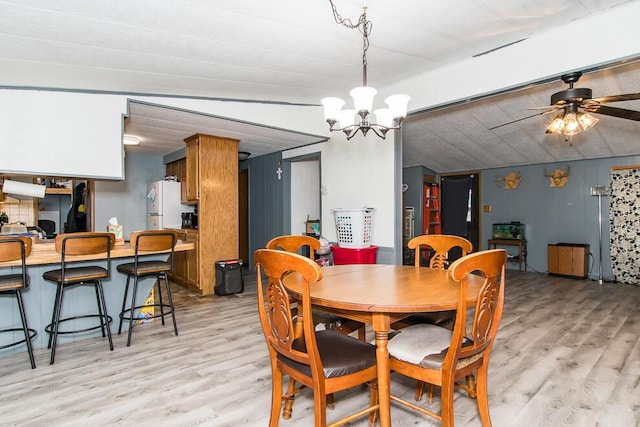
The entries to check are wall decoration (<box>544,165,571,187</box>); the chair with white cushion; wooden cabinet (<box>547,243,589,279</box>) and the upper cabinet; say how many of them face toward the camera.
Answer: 2

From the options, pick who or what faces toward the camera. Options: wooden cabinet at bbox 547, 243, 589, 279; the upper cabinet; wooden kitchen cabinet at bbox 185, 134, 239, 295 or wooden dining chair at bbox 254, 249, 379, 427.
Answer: the wooden cabinet

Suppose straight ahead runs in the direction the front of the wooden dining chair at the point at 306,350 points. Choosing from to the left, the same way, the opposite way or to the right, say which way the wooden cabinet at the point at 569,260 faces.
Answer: the opposite way

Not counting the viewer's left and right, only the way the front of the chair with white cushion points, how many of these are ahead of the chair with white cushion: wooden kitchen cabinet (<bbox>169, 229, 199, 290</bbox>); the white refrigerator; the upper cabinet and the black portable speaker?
4

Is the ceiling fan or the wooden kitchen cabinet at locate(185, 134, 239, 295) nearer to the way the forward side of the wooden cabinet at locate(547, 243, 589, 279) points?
the ceiling fan

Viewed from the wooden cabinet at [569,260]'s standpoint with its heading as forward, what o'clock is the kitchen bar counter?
The kitchen bar counter is roughly at 1 o'clock from the wooden cabinet.

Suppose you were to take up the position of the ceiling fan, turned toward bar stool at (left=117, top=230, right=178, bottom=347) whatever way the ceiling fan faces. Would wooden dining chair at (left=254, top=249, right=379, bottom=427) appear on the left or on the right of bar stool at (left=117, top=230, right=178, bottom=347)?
left

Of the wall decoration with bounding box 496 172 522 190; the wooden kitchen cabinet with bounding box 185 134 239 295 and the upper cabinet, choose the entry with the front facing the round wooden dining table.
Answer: the wall decoration

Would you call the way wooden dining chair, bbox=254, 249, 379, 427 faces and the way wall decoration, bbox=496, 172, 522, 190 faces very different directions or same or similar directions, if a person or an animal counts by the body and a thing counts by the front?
very different directions

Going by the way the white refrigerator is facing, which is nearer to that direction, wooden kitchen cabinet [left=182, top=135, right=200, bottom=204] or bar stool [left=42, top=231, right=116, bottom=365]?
the bar stool

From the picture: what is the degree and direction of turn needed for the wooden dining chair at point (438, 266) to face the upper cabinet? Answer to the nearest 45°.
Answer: approximately 90° to its right

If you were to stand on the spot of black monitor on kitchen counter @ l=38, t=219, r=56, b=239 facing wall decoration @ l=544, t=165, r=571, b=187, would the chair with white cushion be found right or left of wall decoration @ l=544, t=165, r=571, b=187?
right

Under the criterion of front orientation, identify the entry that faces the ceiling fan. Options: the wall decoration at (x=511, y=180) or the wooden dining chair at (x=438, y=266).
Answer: the wall decoration
